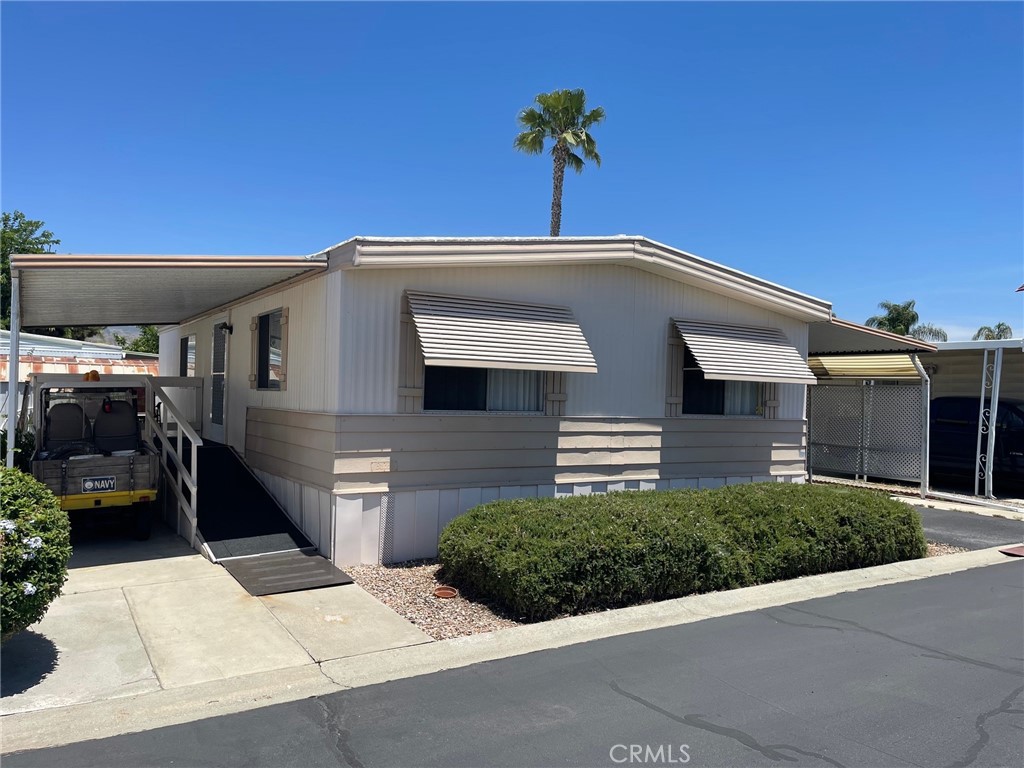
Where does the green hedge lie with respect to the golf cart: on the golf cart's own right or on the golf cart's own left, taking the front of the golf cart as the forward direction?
on the golf cart's own right

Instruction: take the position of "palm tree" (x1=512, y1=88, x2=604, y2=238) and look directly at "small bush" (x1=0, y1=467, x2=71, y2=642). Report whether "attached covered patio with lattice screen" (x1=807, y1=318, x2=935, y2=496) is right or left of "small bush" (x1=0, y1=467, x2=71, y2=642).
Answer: left

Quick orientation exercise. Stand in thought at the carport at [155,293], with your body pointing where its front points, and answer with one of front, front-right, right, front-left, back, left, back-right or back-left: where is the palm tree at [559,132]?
back-left

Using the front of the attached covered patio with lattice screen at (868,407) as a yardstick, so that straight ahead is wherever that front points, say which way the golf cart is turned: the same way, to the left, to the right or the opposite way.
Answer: the opposite way

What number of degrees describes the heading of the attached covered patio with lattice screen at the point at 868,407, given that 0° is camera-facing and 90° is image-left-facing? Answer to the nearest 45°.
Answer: approximately 315°

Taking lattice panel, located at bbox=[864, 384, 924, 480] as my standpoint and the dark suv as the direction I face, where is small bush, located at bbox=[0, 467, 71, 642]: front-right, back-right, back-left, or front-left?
back-right

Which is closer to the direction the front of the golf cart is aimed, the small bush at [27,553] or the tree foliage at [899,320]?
the tree foliage

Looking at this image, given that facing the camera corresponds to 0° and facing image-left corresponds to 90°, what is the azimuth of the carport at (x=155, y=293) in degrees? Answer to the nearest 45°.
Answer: approximately 0°

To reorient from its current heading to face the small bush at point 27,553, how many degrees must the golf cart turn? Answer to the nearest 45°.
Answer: approximately 180°

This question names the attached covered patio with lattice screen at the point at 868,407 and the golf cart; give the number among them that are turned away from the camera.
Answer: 1

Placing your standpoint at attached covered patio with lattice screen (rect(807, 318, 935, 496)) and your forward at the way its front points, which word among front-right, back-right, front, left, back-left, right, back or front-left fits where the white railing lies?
right

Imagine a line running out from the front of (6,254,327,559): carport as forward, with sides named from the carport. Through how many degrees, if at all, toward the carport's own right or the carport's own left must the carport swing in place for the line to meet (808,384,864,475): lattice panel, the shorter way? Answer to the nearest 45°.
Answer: approximately 90° to the carport's own left

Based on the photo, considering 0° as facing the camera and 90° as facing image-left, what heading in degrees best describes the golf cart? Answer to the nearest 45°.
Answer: approximately 180°

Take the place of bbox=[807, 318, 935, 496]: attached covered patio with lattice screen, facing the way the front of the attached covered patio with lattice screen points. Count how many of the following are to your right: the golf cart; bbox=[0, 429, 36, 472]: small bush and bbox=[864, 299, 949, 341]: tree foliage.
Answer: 2

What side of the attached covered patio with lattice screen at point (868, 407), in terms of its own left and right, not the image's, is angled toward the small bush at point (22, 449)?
right
